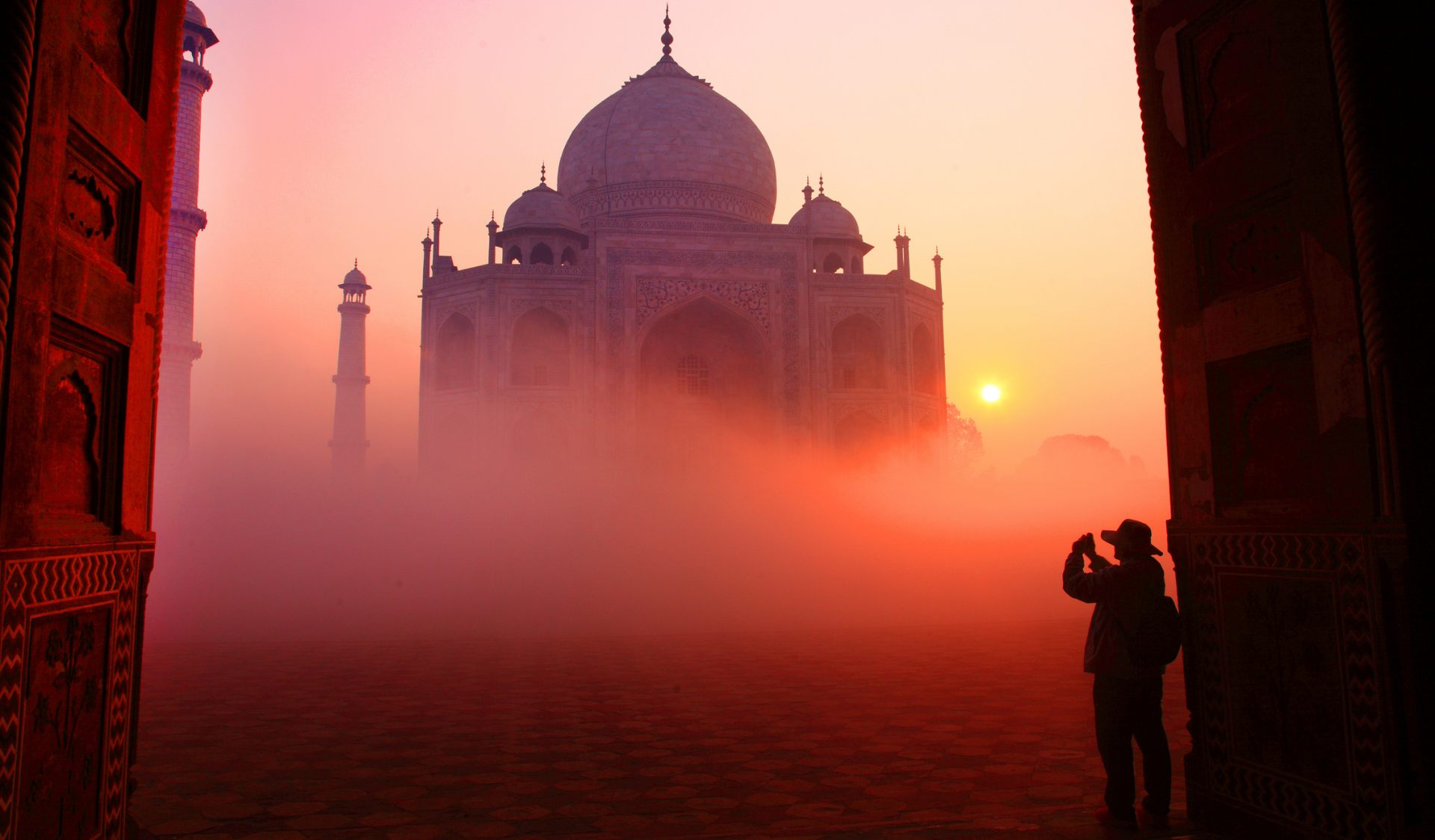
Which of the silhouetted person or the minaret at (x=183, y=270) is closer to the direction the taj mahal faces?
the silhouetted person

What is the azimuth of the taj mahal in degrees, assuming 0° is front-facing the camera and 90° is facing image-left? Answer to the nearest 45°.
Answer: approximately 0°

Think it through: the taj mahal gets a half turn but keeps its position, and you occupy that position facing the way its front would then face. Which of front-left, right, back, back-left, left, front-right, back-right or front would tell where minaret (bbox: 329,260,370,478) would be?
front-left

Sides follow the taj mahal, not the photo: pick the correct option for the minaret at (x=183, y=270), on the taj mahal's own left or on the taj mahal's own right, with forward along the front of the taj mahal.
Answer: on the taj mahal's own right

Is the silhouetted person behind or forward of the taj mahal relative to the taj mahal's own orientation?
forward

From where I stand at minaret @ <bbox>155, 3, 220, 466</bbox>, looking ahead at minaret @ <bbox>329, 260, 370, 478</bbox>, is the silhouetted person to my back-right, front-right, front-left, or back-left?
back-right
